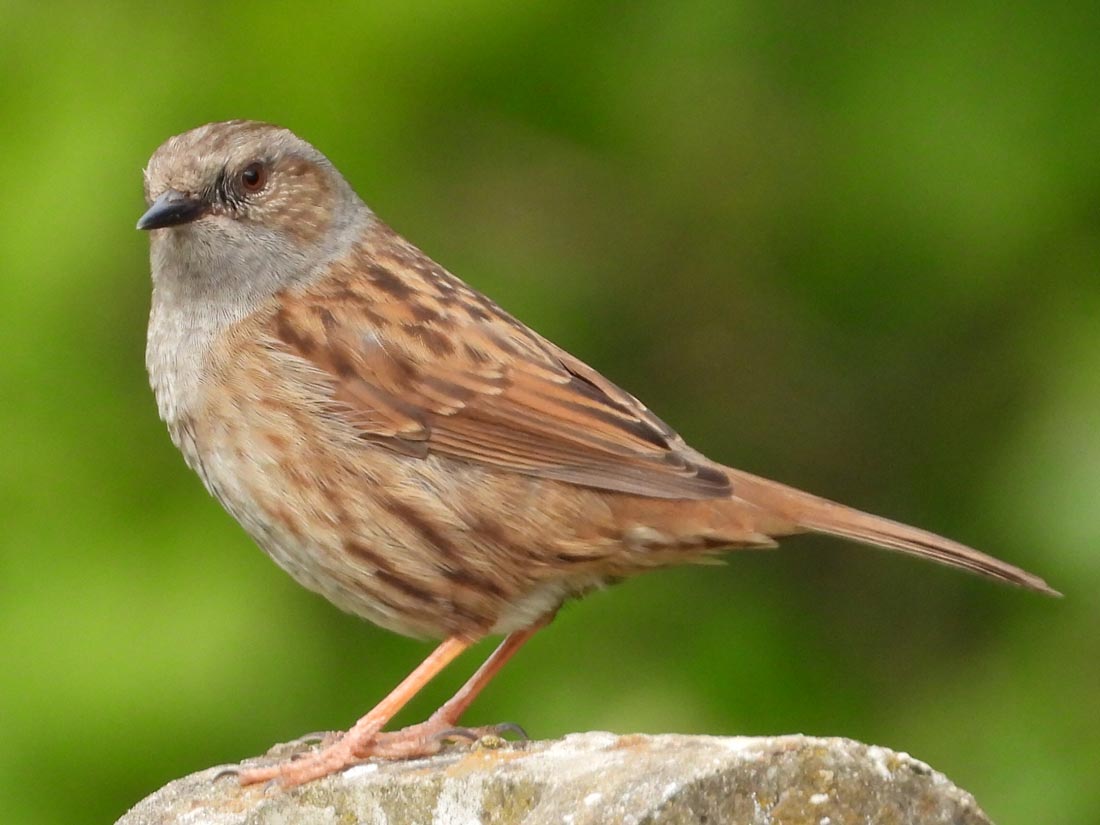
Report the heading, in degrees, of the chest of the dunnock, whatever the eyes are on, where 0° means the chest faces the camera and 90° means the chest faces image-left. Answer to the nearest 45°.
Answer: approximately 90°
